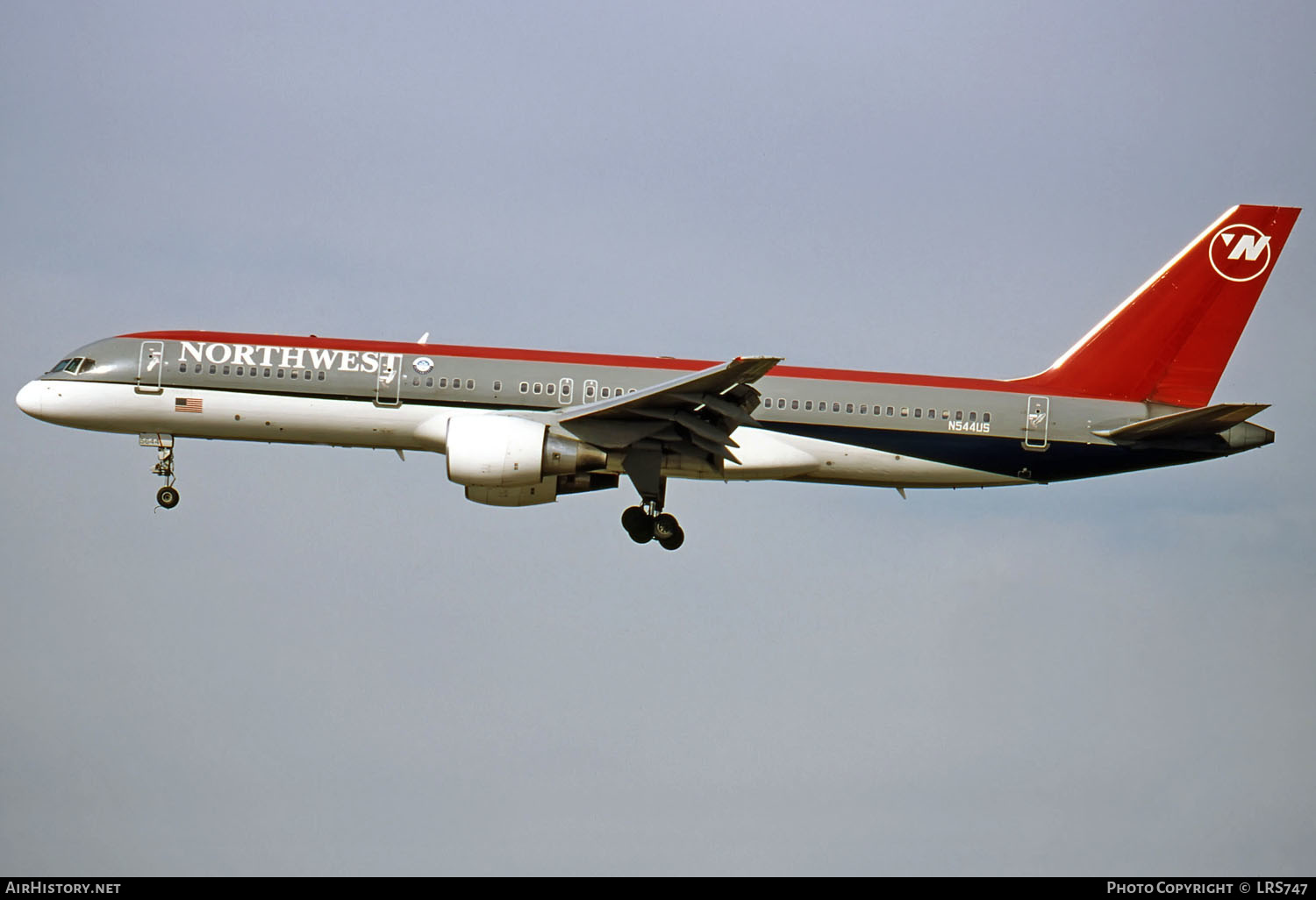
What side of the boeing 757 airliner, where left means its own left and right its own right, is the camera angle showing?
left
